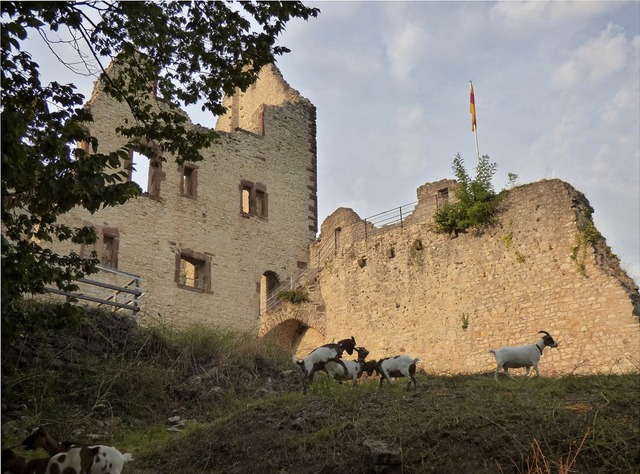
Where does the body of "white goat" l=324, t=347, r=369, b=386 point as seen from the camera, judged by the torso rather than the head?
to the viewer's right

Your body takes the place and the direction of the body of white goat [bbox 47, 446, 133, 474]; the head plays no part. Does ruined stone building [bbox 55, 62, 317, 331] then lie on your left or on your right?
on your right

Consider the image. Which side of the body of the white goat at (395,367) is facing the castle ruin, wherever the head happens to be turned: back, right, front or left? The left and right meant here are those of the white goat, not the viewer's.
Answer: right

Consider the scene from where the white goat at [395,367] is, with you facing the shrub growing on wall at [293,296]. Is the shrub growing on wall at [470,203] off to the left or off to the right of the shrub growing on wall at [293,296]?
right

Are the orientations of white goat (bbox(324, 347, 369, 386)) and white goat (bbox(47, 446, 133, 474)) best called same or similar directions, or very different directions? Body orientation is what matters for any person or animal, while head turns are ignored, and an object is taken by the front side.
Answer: very different directions

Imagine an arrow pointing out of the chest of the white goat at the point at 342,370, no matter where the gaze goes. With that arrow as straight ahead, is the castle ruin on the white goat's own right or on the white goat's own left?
on the white goat's own left

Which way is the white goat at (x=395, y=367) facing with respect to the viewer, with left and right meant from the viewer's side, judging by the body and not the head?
facing to the left of the viewer

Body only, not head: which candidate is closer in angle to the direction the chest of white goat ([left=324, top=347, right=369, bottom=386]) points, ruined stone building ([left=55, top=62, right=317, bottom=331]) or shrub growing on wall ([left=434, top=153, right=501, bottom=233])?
the shrub growing on wall

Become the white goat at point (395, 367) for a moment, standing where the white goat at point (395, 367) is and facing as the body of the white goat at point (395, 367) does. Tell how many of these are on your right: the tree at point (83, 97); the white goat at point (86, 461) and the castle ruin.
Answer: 1

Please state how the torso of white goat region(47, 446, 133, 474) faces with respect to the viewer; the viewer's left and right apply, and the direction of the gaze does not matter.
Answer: facing to the left of the viewer
